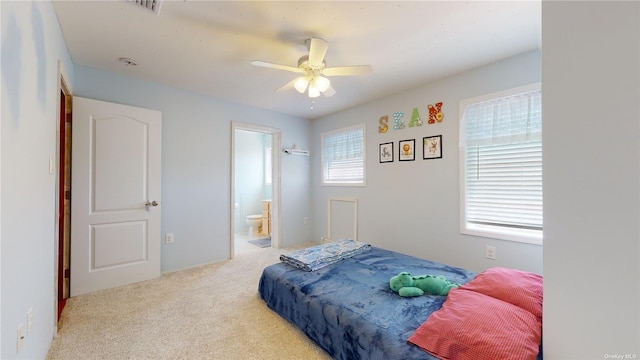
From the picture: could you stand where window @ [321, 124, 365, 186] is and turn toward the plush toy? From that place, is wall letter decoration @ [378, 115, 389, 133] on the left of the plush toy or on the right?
left

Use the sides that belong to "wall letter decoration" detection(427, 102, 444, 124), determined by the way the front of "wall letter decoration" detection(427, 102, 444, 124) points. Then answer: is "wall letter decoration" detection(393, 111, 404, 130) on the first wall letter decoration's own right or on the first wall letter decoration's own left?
on the first wall letter decoration's own right

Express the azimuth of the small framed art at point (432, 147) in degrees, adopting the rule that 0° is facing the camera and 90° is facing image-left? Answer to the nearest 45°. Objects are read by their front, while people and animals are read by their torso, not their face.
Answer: approximately 45°

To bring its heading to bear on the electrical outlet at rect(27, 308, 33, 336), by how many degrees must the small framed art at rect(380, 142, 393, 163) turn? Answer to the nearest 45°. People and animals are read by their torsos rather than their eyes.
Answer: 0° — it already faces it

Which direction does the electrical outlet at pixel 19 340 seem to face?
to the viewer's right

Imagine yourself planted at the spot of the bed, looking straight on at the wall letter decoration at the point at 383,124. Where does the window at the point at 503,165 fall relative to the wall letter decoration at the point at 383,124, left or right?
right

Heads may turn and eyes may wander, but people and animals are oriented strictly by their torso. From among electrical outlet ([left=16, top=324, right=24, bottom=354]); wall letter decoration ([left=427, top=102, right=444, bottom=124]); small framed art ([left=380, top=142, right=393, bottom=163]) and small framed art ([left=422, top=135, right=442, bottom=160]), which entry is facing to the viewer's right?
the electrical outlet

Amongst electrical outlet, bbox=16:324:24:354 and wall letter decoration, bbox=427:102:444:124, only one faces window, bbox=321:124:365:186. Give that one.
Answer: the electrical outlet

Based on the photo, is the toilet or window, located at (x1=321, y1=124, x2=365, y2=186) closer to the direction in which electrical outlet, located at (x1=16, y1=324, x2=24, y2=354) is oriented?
the window
